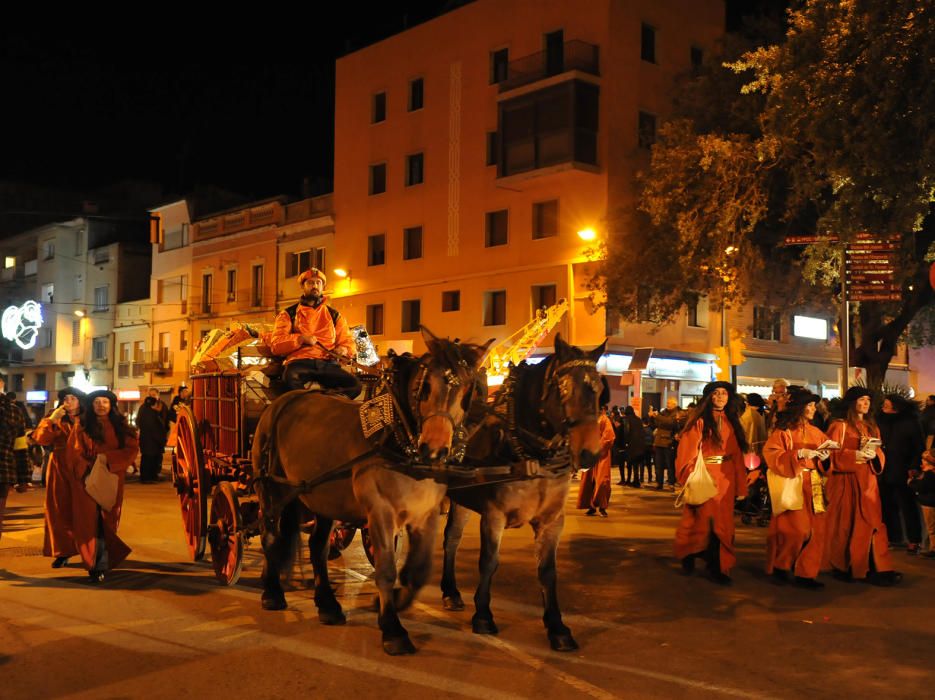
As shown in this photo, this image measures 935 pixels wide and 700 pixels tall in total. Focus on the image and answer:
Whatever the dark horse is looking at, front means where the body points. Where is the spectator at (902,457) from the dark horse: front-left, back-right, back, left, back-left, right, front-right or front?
left

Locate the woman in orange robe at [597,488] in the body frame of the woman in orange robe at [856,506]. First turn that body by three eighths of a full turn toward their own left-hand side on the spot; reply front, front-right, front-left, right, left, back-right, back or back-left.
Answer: front-left

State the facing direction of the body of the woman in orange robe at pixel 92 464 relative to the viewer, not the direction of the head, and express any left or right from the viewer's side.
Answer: facing the viewer

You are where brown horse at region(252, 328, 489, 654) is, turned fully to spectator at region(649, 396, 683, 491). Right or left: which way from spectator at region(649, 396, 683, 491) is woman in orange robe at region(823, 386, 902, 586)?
right

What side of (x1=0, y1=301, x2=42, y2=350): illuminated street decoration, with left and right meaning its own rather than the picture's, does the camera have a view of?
front

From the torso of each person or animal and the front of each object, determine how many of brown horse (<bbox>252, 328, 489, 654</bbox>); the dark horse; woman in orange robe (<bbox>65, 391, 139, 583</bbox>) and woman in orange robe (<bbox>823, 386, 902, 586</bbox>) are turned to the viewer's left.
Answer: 0

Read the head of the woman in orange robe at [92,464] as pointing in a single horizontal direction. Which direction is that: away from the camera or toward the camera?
toward the camera

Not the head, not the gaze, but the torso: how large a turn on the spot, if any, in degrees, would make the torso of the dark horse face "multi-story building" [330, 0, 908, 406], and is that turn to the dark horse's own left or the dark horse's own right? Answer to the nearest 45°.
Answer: approximately 135° to the dark horse's own left

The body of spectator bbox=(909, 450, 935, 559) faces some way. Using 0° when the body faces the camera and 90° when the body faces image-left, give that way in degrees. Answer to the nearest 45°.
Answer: approximately 90°

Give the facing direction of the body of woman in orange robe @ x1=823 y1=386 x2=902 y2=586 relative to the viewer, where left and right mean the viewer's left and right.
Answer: facing the viewer and to the right of the viewer

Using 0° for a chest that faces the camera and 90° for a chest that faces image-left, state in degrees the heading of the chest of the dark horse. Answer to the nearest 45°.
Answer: approximately 315°

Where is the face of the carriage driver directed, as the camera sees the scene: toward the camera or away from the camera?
toward the camera

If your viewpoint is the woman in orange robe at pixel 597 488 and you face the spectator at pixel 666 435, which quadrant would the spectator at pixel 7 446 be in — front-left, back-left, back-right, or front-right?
back-left
